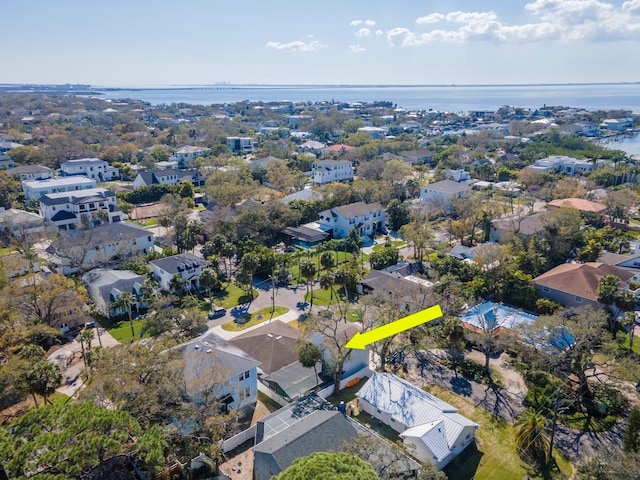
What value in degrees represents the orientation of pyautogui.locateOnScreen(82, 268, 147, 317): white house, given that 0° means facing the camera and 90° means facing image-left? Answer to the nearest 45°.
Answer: approximately 315°

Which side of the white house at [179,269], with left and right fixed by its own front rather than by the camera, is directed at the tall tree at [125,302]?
right

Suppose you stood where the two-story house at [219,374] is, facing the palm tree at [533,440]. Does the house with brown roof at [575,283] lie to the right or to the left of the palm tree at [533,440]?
left

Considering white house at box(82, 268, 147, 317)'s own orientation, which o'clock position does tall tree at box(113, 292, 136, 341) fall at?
The tall tree is roughly at 1 o'clock from the white house.

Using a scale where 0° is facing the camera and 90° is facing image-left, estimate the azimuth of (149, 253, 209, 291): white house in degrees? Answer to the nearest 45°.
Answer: approximately 315°

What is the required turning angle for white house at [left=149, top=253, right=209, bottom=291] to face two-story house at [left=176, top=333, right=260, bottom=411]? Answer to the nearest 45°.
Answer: approximately 45° to its right

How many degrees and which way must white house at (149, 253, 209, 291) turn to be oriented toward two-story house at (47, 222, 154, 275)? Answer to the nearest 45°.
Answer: approximately 180°
